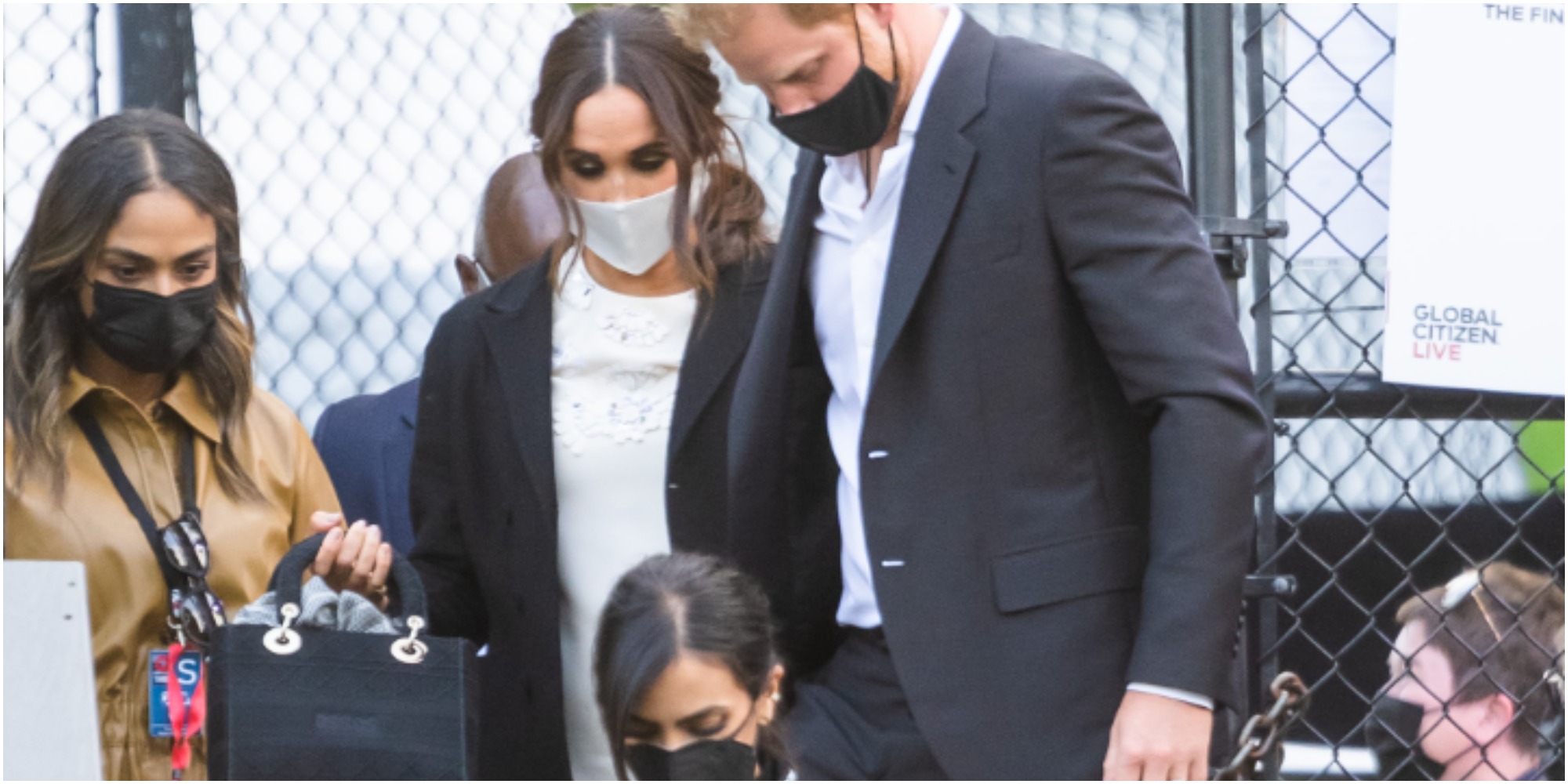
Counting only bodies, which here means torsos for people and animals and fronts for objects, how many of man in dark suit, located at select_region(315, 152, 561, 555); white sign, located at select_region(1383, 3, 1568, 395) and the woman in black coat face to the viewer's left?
0

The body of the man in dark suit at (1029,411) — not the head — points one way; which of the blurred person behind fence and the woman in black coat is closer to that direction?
the woman in black coat

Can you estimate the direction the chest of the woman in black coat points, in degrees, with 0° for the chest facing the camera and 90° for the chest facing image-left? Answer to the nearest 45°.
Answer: approximately 0°

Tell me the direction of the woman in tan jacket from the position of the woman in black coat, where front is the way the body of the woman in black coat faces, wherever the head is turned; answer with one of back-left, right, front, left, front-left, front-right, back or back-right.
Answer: right

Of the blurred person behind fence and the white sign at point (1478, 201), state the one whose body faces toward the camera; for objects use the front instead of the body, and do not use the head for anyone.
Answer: the white sign

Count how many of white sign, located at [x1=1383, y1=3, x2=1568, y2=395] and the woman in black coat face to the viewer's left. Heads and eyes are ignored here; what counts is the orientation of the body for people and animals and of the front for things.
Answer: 0

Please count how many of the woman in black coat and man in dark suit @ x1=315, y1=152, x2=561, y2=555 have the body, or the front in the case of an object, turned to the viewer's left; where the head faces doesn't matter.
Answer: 0

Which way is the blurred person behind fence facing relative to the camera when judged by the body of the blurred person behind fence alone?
to the viewer's left

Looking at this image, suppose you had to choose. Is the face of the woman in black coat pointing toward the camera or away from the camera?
toward the camera

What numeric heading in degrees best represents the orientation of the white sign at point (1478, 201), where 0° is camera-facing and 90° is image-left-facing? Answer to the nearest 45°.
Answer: approximately 0°

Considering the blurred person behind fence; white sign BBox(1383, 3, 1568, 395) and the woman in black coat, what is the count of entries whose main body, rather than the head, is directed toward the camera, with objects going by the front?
2

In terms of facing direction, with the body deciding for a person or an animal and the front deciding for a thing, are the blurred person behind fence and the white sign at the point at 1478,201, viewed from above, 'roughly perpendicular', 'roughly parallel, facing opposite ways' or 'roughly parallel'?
roughly perpendicular

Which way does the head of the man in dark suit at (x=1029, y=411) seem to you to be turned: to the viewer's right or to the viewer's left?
to the viewer's left
